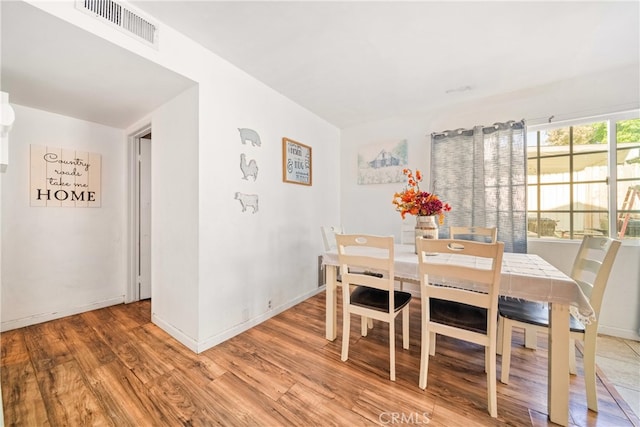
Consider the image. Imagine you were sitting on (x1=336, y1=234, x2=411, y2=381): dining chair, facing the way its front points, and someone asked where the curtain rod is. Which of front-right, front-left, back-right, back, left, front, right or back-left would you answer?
front

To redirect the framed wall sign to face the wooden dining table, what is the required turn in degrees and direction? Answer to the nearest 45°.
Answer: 0° — it already faces it

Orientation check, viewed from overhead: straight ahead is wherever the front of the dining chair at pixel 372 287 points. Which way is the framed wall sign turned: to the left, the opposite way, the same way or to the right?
to the right

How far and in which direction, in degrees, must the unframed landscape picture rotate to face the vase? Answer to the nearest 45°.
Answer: approximately 45° to its left

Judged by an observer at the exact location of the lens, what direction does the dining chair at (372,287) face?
facing away from the viewer and to the right of the viewer

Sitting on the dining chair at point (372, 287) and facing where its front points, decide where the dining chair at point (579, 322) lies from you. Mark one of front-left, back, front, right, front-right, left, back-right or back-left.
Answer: front-right

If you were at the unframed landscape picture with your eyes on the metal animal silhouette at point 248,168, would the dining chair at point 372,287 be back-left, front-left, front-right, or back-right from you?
front-left

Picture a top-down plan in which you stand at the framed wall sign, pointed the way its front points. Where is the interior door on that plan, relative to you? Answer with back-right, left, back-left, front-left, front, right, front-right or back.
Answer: back-right

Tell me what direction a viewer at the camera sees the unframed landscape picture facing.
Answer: facing the viewer and to the left of the viewer

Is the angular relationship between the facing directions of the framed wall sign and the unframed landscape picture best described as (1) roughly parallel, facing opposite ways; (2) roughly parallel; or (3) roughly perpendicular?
roughly perpendicular

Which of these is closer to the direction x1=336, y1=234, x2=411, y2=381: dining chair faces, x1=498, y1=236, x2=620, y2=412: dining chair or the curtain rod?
the curtain rod

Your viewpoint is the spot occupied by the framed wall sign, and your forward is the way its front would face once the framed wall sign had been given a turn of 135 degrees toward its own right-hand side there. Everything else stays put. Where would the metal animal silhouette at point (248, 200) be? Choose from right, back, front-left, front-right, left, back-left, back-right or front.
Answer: front-left

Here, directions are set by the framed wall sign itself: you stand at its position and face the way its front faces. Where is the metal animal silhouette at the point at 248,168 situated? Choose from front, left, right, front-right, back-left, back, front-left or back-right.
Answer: right

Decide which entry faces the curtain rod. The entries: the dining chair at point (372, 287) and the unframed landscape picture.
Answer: the dining chair

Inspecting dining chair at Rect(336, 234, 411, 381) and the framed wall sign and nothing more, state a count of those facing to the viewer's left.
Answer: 0

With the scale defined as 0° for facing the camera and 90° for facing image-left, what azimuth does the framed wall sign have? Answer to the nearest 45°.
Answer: approximately 315°

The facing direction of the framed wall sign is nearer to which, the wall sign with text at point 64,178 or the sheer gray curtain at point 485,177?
the sheer gray curtain

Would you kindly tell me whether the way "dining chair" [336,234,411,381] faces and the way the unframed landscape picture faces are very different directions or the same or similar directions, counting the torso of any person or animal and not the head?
very different directions
